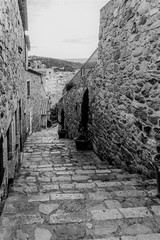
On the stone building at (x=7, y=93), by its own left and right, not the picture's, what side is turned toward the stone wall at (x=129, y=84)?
front

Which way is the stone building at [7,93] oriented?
to the viewer's right
